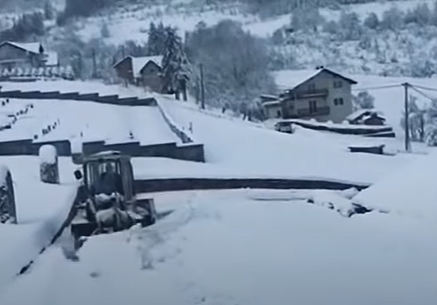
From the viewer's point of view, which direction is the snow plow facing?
toward the camera
